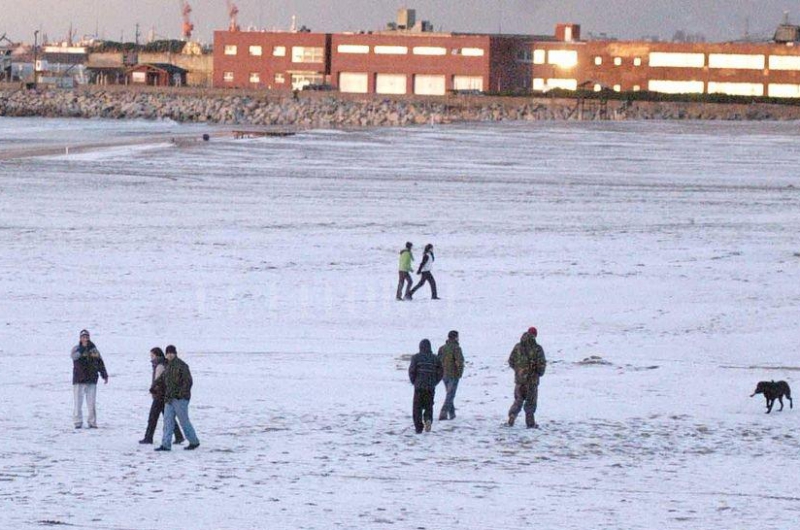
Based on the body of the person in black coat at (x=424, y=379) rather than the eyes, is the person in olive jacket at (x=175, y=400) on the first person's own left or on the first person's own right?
on the first person's own left

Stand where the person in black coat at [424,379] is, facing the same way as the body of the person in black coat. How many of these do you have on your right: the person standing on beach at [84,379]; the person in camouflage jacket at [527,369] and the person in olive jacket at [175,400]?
1

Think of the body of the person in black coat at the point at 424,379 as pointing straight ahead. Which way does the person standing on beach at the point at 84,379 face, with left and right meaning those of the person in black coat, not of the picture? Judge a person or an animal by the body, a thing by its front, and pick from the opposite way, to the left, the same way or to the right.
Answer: the opposite way

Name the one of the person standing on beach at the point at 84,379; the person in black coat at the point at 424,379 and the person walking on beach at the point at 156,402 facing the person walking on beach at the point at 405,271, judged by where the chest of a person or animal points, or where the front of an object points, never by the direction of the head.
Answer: the person in black coat

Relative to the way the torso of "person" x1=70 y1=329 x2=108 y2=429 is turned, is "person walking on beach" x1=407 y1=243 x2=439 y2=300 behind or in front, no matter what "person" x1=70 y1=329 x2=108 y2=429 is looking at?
behind

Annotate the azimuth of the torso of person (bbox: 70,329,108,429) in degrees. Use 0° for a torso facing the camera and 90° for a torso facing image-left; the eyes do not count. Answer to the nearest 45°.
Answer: approximately 0°

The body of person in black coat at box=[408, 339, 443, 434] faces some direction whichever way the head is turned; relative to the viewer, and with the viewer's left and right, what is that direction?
facing away from the viewer

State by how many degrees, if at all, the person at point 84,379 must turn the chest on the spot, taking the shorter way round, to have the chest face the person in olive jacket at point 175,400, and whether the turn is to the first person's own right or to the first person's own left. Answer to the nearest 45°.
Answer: approximately 45° to the first person's own left

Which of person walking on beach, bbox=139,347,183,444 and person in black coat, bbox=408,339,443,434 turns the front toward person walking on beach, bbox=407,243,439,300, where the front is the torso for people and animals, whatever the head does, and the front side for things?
the person in black coat

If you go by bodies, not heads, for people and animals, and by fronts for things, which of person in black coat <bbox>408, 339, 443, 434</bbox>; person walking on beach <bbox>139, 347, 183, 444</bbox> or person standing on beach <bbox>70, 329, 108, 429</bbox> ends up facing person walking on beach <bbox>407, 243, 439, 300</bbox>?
the person in black coat
